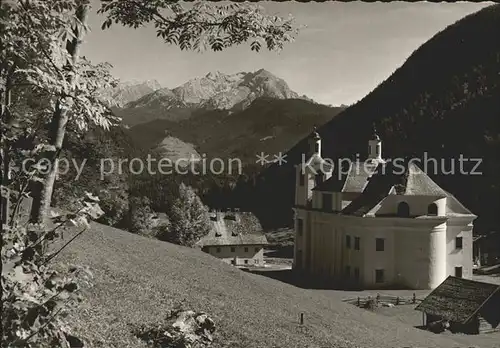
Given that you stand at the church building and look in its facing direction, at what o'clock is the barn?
The barn is roughly at 7 o'clock from the church building.

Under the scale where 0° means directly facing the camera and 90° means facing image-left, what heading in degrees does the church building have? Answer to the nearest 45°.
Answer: approximately 135°
